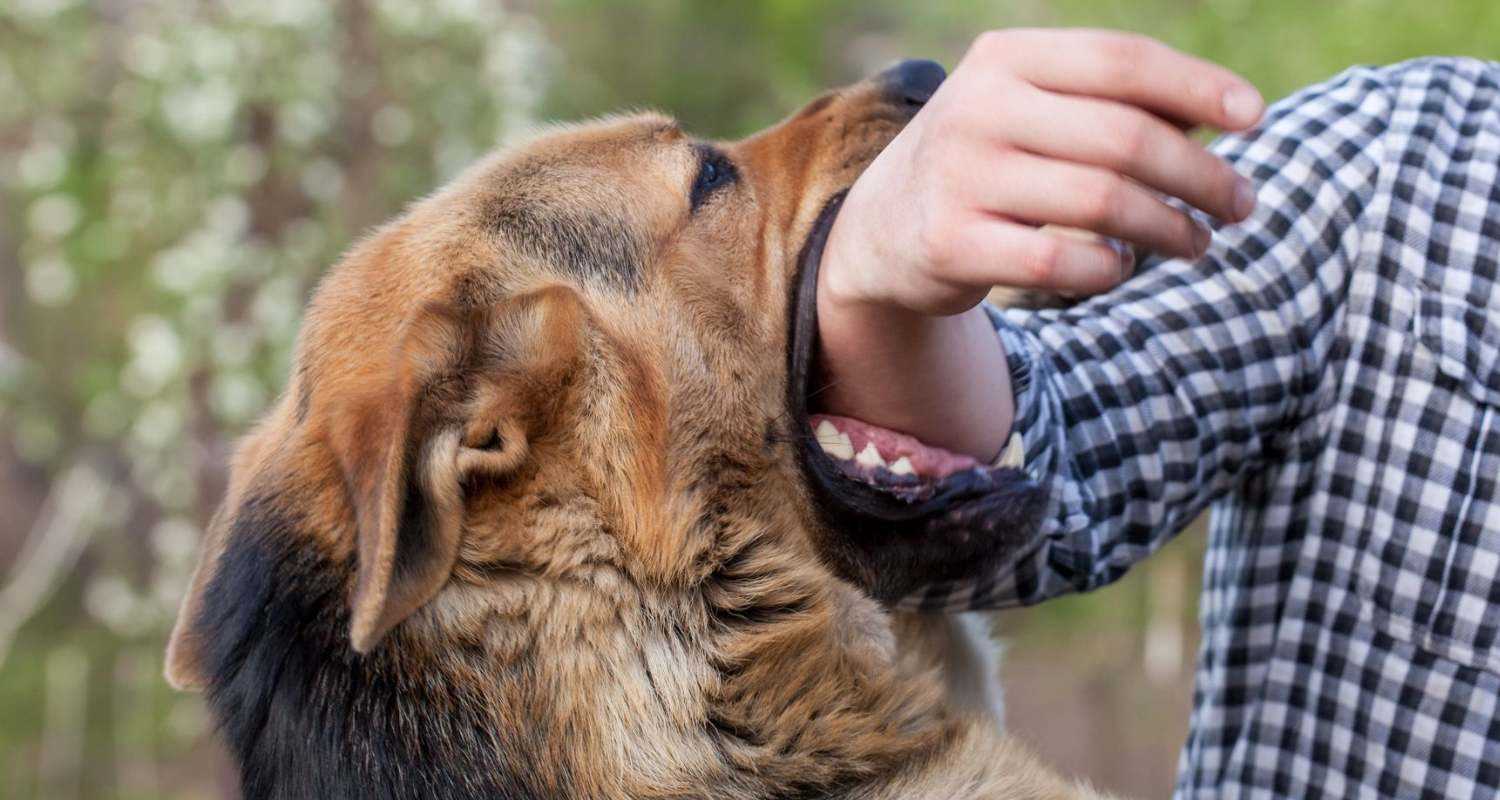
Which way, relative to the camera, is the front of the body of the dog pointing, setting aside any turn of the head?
to the viewer's right
